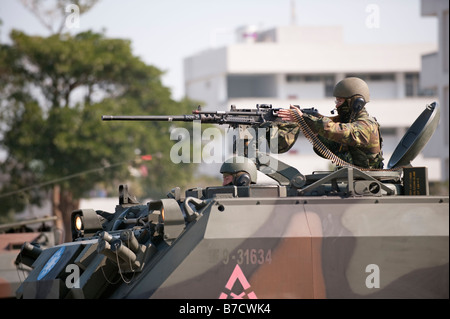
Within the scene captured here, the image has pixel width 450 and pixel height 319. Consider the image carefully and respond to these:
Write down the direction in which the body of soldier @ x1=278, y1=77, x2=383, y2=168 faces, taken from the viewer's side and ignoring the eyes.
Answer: to the viewer's left

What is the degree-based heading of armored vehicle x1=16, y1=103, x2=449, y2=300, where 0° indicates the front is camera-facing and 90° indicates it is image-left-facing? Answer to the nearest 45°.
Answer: approximately 45°

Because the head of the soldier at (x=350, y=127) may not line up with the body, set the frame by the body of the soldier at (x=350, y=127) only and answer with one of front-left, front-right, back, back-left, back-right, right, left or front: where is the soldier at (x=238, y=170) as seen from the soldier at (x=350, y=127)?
front

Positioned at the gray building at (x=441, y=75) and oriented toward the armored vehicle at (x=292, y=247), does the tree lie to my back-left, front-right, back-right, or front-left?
front-right

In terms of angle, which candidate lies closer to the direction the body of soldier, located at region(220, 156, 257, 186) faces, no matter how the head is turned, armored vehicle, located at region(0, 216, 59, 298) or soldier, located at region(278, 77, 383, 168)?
the armored vehicle

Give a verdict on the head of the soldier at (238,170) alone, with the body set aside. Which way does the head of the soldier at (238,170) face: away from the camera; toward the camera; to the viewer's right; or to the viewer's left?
to the viewer's left

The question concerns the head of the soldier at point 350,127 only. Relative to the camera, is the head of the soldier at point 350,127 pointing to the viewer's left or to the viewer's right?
to the viewer's left

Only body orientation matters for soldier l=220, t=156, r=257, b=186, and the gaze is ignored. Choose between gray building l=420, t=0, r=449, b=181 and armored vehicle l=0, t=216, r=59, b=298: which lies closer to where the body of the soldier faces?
the armored vehicle

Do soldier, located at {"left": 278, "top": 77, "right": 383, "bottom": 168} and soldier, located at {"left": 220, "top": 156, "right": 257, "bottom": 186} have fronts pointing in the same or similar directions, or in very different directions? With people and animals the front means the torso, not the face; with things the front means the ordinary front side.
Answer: same or similar directions

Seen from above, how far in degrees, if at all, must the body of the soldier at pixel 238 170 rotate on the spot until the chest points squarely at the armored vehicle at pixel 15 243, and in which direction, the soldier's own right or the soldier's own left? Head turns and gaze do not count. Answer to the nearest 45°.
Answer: approximately 45° to the soldier's own right

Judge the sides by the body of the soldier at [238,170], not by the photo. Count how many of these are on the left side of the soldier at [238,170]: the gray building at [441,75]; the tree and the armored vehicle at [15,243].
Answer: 0

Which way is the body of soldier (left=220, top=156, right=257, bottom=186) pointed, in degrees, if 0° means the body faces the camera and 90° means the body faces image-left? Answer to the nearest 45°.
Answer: approximately 90°

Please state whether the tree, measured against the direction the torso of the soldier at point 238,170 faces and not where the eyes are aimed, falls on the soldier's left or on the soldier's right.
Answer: on the soldier's right

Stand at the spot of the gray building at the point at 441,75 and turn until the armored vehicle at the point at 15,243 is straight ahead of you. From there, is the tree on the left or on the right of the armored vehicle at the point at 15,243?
right
